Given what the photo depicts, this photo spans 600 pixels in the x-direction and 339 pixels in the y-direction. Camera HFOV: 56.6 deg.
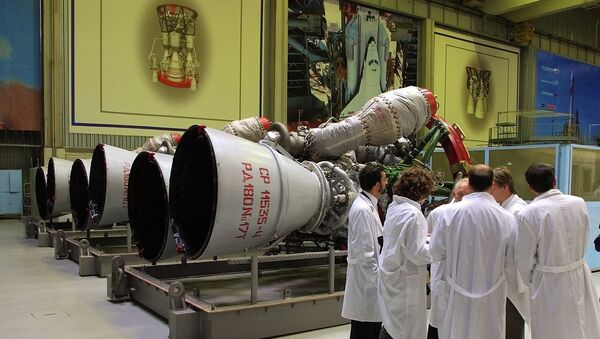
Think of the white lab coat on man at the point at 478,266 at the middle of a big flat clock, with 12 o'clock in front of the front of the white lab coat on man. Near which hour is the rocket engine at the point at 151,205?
The rocket engine is roughly at 10 o'clock from the white lab coat on man.

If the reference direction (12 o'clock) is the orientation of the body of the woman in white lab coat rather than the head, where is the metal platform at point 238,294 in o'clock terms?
The metal platform is roughly at 9 o'clock from the woman in white lab coat.

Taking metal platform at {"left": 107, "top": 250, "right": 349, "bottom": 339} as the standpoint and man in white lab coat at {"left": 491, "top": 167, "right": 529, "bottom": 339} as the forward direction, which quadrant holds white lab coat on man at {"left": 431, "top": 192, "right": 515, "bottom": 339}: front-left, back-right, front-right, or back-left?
front-right

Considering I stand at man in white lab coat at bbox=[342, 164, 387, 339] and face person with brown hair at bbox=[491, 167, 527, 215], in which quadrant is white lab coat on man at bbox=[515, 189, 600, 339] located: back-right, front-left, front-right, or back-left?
front-right

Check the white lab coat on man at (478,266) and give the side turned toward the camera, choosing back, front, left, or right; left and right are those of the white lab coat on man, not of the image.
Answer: back

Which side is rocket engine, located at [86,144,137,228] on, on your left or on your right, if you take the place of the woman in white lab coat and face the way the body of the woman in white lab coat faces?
on your left

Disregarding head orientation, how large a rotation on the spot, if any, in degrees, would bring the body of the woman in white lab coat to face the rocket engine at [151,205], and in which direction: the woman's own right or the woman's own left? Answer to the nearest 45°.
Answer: approximately 90° to the woman's own left

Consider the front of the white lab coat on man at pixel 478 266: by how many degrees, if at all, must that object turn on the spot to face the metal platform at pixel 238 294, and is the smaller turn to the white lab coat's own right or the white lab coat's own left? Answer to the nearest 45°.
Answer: approximately 45° to the white lab coat's own left

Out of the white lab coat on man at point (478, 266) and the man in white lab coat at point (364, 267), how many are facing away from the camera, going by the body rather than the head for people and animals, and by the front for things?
1
